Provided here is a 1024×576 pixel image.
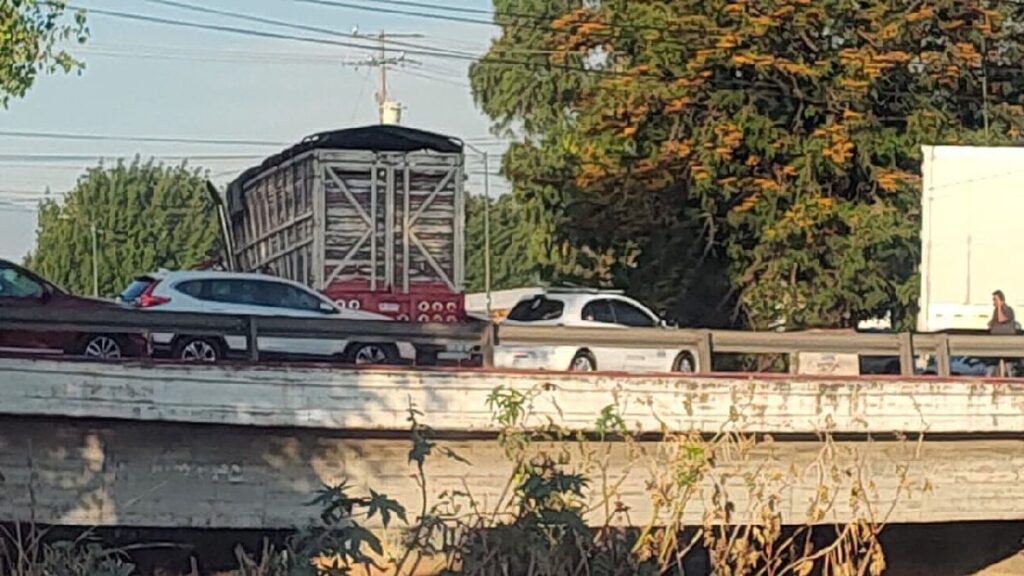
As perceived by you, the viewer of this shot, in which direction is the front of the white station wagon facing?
facing away from the viewer and to the right of the viewer

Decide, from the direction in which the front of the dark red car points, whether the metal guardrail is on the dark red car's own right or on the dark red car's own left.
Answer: on the dark red car's own right

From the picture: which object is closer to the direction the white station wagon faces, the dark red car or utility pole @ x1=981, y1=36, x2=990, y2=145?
the utility pole

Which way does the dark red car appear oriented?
to the viewer's right

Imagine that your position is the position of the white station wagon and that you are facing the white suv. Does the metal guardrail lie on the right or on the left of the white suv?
left

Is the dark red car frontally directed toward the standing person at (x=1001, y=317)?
yes

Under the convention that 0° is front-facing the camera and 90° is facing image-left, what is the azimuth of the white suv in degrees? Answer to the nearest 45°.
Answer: approximately 270°

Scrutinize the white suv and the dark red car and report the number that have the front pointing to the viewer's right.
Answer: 2
